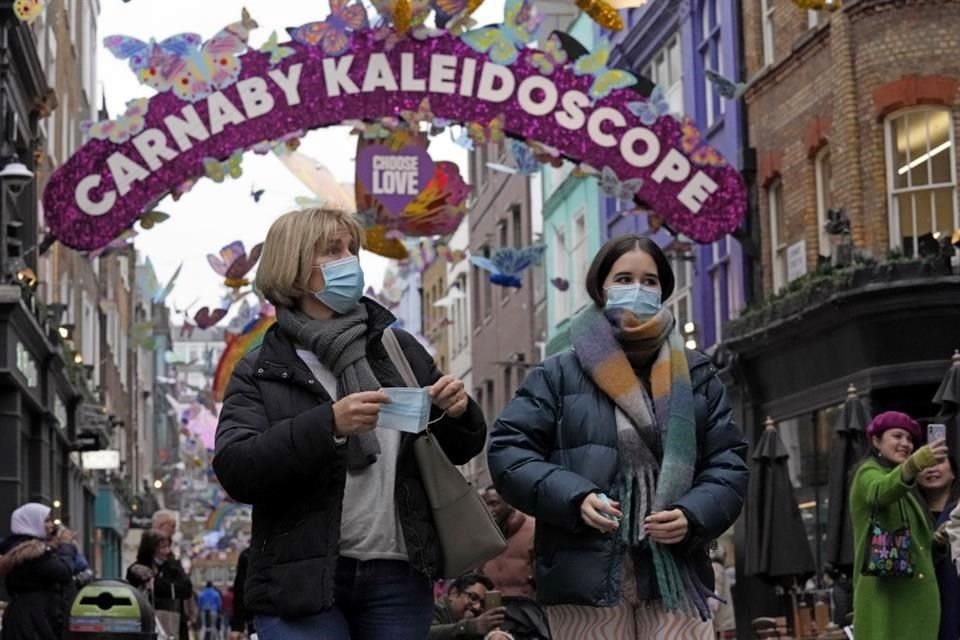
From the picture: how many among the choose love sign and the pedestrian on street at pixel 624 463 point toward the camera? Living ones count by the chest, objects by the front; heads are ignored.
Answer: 2

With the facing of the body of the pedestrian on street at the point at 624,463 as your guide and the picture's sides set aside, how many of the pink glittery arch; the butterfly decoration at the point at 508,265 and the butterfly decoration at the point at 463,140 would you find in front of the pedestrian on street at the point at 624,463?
0

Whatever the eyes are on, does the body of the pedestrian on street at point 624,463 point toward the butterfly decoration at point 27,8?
no

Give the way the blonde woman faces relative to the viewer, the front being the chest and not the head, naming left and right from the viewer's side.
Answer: facing the viewer and to the right of the viewer

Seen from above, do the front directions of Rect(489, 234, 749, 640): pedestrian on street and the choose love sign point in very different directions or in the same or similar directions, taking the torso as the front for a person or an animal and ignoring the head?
same or similar directions

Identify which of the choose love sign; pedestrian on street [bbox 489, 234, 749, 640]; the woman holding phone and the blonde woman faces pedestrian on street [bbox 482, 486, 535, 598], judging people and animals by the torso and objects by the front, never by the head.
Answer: the choose love sign

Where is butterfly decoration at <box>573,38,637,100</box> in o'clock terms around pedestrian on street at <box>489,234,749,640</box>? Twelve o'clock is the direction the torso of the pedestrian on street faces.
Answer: The butterfly decoration is roughly at 6 o'clock from the pedestrian on street.

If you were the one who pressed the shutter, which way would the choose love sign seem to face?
facing the viewer

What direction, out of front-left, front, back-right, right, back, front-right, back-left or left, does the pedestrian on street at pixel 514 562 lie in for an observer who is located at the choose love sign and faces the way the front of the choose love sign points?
front

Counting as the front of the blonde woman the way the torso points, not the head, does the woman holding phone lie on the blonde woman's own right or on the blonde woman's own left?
on the blonde woman's own left

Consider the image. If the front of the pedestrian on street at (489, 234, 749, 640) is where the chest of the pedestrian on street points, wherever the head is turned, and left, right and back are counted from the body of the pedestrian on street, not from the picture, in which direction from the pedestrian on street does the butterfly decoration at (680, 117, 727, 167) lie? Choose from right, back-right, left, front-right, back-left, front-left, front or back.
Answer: back

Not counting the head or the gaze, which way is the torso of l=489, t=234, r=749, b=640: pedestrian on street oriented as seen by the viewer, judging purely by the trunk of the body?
toward the camera

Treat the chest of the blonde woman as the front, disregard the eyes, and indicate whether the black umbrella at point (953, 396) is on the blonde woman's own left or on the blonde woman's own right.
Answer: on the blonde woman's own left
